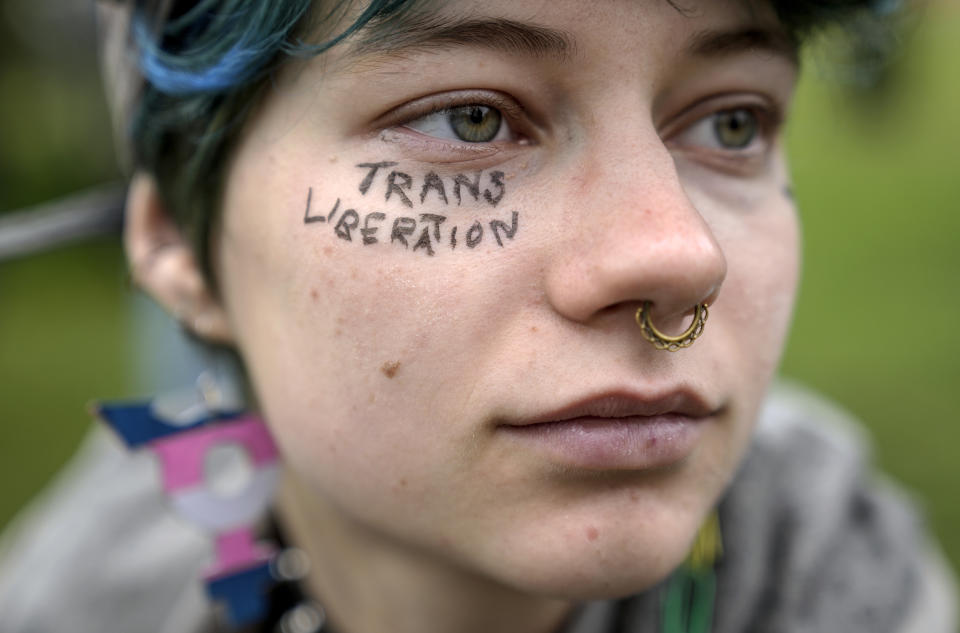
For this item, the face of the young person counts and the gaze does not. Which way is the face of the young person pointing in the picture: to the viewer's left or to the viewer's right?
to the viewer's right

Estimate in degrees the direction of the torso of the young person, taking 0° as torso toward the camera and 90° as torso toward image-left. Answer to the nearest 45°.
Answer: approximately 315°
